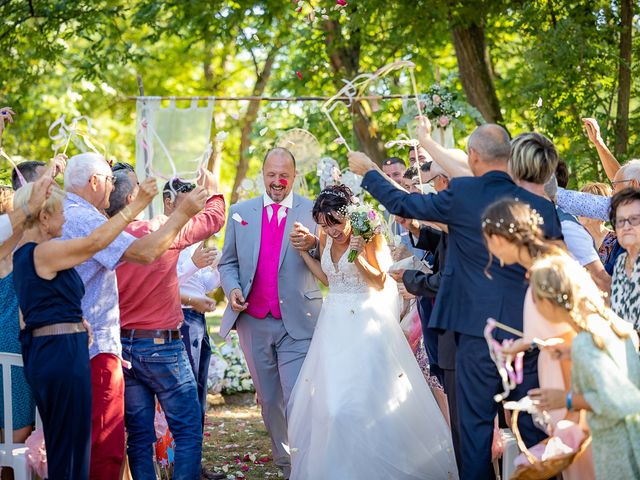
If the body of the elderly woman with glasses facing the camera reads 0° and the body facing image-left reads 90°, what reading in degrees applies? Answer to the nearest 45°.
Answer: approximately 45°

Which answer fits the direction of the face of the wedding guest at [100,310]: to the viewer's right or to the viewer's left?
to the viewer's right

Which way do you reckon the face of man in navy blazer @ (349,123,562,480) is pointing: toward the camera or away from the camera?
away from the camera

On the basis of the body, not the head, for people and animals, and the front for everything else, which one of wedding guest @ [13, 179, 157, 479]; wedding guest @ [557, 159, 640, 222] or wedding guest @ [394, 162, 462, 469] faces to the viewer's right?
wedding guest @ [13, 179, 157, 479]

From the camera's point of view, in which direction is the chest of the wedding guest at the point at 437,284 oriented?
to the viewer's left

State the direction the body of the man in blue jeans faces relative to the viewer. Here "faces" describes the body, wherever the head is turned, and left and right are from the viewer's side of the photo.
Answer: facing away from the viewer and to the right of the viewer

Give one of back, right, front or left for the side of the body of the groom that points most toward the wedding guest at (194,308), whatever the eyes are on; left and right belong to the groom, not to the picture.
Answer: right

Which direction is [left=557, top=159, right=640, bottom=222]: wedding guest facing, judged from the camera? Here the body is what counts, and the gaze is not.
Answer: to the viewer's left

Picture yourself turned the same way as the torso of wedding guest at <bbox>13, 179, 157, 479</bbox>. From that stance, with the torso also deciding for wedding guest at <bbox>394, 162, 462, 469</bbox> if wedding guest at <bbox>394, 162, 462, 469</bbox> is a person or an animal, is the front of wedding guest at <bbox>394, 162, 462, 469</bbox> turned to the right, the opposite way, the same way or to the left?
the opposite way

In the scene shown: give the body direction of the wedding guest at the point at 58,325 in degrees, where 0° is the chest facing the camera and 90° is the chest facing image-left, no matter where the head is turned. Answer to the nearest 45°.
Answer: approximately 270°

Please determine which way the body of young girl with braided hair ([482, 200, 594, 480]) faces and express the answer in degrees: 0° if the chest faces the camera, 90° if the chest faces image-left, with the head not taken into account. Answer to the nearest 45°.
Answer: approximately 90°

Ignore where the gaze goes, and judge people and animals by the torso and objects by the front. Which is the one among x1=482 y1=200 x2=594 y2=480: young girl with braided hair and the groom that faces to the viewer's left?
the young girl with braided hair
